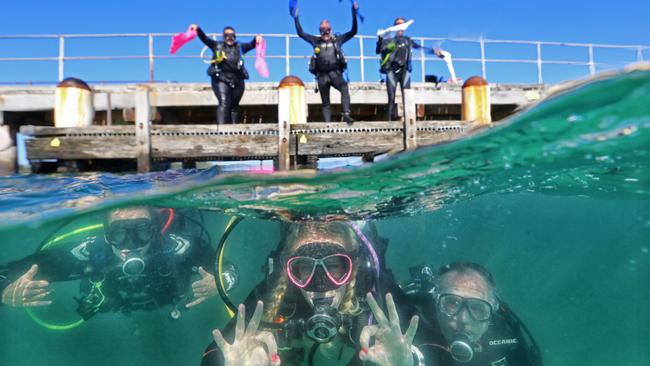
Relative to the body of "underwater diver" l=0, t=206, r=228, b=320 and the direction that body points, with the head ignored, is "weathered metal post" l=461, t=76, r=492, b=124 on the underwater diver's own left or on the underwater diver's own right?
on the underwater diver's own left

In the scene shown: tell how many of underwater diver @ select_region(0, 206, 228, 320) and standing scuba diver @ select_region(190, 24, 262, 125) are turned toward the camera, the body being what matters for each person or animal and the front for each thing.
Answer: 2

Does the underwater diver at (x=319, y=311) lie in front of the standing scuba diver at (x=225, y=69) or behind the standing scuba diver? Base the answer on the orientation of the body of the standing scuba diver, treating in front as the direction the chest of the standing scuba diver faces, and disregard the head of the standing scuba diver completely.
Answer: in front

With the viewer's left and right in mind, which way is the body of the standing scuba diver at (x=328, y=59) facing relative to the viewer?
facing the viewer

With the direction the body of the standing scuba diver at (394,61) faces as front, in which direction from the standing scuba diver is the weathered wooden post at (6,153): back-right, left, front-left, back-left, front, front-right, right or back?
right

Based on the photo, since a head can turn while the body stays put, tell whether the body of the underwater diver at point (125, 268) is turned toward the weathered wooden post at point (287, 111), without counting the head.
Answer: no

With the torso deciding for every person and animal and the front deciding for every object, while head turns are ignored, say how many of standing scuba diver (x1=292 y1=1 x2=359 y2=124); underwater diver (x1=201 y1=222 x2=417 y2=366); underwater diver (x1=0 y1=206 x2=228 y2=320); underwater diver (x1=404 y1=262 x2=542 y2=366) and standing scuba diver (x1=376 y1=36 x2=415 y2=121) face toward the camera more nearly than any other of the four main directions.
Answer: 5

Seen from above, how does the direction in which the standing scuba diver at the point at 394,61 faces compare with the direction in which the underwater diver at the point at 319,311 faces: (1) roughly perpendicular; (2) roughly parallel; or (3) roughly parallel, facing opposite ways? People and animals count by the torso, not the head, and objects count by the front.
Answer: roughly parallel

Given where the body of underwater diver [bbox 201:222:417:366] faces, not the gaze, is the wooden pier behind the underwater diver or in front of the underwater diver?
behind

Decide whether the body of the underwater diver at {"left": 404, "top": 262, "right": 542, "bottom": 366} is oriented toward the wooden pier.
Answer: no

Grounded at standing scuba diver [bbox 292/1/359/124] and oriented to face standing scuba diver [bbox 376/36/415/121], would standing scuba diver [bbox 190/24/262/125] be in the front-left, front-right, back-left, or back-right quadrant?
back-left

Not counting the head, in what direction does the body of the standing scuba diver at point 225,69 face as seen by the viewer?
toward the camera

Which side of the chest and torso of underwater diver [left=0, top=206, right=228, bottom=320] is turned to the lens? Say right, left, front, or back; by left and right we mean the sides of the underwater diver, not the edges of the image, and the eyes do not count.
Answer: front

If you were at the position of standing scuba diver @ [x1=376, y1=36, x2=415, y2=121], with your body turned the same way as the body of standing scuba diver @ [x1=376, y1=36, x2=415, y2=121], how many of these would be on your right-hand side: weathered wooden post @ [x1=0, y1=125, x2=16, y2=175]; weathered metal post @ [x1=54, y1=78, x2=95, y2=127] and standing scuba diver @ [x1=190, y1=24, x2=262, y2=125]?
3

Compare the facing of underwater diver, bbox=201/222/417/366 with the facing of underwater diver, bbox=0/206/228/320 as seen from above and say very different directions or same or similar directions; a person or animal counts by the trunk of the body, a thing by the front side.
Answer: same or similar directions
